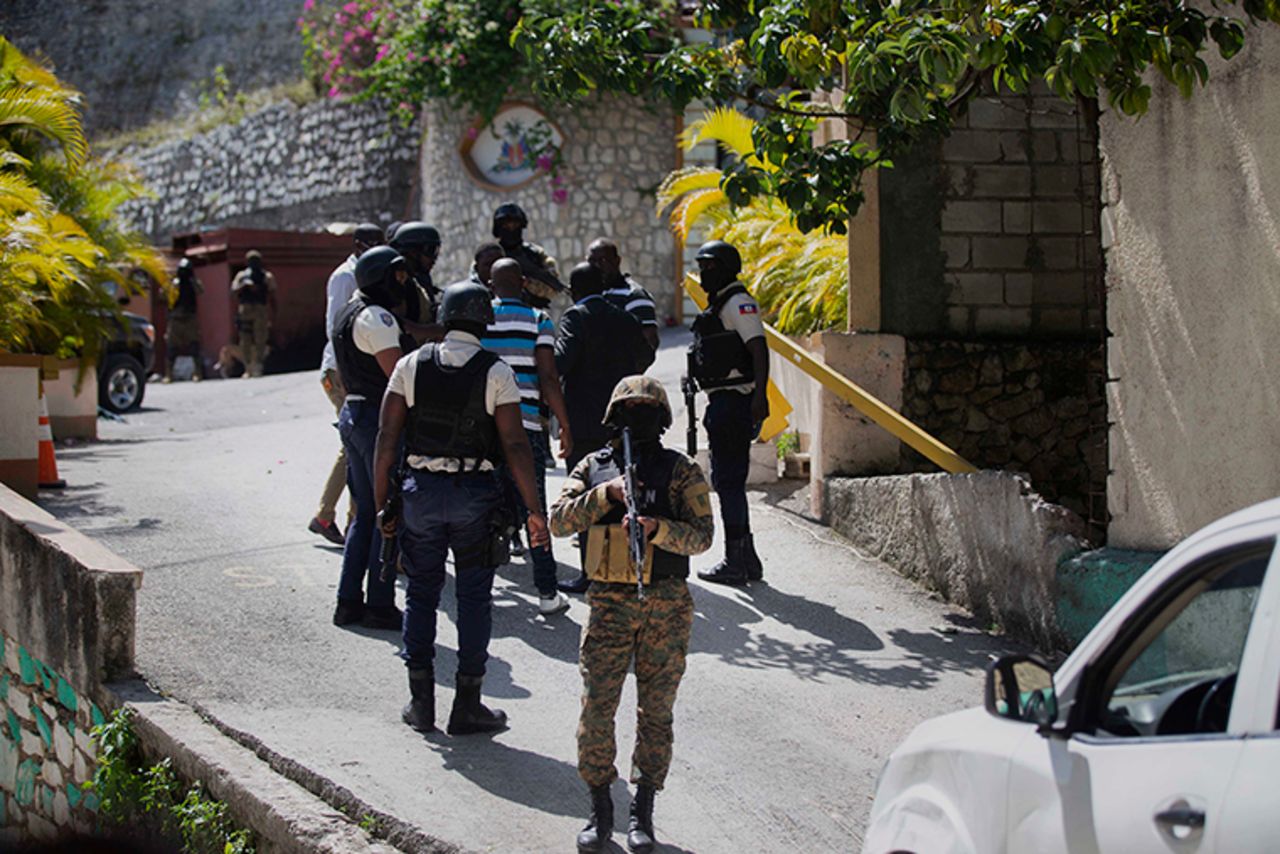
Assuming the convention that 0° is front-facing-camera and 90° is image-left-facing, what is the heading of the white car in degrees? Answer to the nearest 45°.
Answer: approximately 135°

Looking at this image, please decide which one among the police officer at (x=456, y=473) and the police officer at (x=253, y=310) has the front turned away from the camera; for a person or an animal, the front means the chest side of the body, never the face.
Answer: the police officer at (x=456, y=473)

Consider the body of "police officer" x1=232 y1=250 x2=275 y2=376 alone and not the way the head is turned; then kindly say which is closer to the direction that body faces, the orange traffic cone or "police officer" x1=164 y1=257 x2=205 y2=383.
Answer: the orange traffic cone

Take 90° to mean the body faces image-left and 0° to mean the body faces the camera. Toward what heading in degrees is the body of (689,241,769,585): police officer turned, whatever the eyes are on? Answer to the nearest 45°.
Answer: approximately 45°

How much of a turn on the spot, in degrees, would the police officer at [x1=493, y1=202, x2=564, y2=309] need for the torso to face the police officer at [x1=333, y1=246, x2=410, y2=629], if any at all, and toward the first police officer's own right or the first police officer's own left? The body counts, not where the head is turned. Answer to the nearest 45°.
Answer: approximately 45° to the first police officer's own right

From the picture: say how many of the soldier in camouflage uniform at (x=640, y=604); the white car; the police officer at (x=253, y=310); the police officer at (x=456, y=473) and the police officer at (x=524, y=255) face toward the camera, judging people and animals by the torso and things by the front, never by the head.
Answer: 3

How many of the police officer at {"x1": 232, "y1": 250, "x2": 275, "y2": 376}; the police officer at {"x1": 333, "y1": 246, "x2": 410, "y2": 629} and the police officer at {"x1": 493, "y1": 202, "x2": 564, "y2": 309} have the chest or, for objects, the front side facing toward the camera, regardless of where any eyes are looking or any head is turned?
2

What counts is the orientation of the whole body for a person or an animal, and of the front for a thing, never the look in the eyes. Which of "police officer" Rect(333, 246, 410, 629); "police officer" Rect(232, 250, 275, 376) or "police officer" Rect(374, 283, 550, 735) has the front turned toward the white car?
"police officer" Rect(232, 250, 275, 376)

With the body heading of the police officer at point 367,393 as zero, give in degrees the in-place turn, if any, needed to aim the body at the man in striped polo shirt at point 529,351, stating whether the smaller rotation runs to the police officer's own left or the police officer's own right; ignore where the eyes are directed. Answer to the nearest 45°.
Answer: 0° — they already face them

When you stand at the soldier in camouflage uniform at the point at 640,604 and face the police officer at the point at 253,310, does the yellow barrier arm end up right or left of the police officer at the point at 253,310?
right

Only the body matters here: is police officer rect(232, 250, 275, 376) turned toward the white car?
yes

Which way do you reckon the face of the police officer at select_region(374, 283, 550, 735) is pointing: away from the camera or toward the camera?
away from the camera

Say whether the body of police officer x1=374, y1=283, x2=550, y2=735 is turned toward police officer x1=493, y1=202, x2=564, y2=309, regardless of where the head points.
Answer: yes

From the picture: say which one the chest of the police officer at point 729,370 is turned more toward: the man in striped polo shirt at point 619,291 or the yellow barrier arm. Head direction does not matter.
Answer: the man in striped polo shirt

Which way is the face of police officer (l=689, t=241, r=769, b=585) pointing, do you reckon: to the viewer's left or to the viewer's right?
to the viewer's left

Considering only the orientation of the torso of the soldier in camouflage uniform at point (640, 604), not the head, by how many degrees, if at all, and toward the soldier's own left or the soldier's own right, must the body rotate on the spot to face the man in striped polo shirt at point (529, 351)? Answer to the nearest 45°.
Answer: approximately 180°

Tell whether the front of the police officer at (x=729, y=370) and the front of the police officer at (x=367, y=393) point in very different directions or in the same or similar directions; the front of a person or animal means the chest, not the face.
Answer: very different directions
